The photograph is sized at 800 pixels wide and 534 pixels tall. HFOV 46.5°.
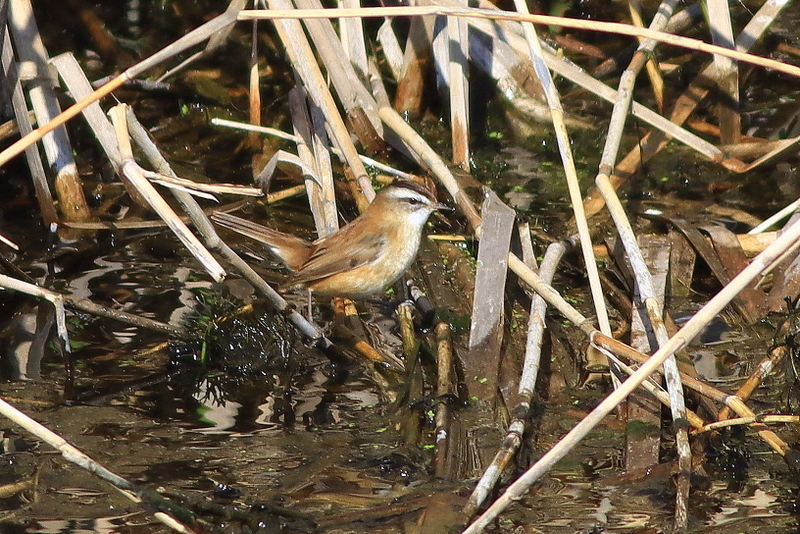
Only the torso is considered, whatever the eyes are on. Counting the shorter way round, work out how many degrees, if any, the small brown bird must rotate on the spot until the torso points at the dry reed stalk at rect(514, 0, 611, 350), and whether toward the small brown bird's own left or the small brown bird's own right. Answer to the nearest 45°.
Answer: approximately 45° to the small brown bird's own right

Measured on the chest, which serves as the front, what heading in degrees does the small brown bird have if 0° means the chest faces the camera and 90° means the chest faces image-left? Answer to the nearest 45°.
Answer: approximately 270°

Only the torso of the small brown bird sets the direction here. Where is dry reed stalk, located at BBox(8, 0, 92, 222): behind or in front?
behind

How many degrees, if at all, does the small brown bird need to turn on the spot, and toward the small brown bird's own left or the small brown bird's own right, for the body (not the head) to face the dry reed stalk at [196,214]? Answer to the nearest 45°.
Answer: approximately 135° to the small brown bird's own right

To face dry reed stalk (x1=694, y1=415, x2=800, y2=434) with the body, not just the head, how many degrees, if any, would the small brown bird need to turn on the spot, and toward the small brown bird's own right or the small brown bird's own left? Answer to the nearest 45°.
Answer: approximately 45° to the small brown bird's own right

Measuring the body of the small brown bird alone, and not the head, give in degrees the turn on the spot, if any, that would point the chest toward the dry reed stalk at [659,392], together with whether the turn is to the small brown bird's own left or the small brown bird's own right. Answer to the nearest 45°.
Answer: approximately 45° to the small brown bird's own right

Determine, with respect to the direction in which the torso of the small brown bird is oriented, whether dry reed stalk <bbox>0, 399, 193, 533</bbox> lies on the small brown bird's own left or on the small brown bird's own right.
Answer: on the small brown bird's own right

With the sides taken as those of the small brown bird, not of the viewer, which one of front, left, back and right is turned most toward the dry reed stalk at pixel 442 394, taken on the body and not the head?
right

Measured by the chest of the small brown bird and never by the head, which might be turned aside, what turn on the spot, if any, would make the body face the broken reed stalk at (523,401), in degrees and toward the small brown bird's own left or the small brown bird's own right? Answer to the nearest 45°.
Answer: approximately 45° to the small brown bird's own right

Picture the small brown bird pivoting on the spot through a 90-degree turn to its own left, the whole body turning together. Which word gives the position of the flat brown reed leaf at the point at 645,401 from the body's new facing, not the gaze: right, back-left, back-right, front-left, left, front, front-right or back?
back-right

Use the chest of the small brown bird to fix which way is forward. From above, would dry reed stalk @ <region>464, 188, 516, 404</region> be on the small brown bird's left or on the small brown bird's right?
on the small brown bird's right

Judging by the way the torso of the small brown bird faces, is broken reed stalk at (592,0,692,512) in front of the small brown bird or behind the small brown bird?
in front

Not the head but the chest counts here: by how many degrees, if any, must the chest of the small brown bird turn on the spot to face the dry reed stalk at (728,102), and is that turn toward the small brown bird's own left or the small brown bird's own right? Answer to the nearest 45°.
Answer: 0° — it already faces it

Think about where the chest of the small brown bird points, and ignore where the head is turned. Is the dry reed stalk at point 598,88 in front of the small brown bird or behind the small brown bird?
in front
